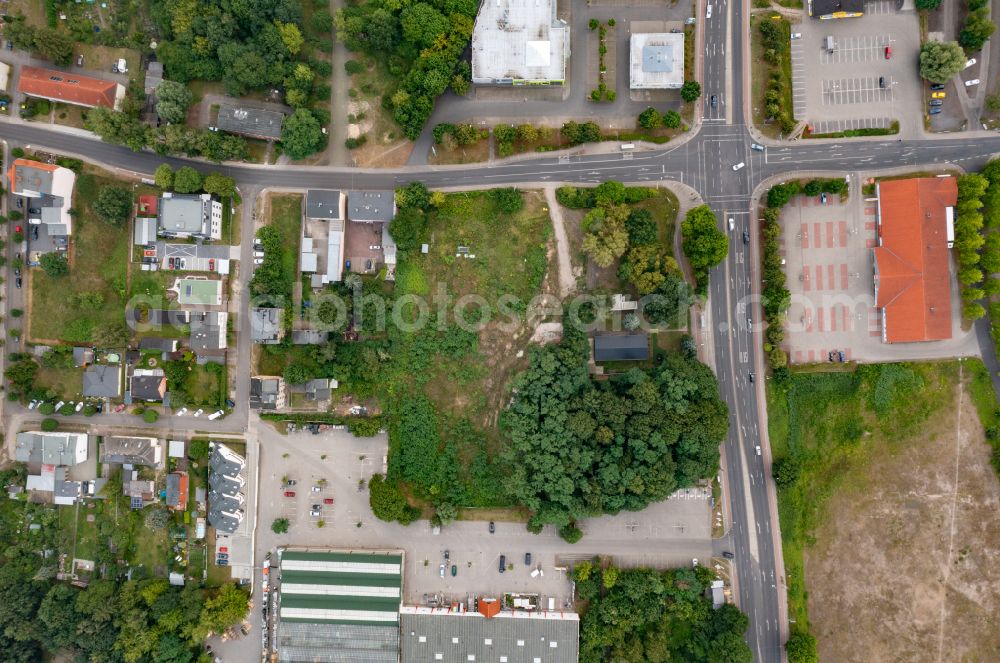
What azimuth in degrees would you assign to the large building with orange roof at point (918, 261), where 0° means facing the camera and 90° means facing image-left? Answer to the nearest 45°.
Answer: approximately 90°

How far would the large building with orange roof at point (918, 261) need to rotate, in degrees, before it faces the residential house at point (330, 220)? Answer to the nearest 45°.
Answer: approximately 45° to its left
